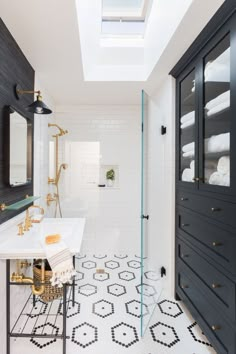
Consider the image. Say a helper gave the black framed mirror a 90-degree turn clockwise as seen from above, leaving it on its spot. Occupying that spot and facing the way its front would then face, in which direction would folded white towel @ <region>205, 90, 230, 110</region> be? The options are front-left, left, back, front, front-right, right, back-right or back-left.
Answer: left

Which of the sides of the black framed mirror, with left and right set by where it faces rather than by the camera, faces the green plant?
left

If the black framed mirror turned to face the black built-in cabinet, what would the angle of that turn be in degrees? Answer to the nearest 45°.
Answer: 0° — it already faces it

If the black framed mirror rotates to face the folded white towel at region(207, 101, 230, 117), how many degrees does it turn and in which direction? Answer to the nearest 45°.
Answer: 0° — it already faces it

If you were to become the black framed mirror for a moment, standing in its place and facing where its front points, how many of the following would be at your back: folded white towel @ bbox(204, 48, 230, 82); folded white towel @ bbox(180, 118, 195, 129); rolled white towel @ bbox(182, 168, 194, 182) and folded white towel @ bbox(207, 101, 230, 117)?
0

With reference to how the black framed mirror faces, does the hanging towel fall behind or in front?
in front

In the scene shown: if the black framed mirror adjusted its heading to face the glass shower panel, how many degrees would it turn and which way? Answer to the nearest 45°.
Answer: approximately 45° to its left

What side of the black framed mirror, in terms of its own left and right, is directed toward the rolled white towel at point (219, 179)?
front

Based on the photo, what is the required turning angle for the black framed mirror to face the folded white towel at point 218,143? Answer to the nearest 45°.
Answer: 0° — it already faces it

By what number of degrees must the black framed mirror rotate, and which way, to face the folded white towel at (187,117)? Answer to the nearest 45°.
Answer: approximately 45° to its left

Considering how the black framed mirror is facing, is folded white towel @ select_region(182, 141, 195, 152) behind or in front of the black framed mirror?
in front

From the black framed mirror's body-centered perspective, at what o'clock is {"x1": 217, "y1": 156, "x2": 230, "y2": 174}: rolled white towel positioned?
The rolled white towel is roughly at 12 o'clock from the black framed mirror.
